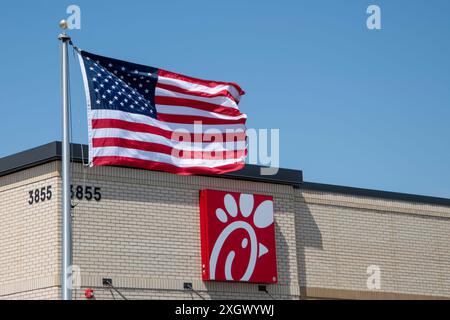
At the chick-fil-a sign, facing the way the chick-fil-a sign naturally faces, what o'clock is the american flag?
The american flag is roughly at 2 o'clock from the chick-fil-a sign.

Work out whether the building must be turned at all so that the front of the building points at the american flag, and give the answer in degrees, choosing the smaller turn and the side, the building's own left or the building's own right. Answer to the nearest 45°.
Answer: approximately 45° to the building's own right

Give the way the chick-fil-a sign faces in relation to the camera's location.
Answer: facing the viewer and to the right of the viewer

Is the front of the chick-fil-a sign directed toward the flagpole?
no

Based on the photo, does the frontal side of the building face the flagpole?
no

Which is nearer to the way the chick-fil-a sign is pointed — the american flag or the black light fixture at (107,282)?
the american flag

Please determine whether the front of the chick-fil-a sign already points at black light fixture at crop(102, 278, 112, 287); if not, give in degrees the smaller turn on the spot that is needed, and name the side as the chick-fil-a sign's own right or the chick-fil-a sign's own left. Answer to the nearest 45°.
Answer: approximately 90° to the chick-fil-a sign's own right

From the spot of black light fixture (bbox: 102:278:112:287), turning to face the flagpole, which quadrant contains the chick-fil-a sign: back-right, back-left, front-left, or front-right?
back-left

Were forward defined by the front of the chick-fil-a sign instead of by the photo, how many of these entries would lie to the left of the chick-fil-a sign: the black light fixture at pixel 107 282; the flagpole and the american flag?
0
